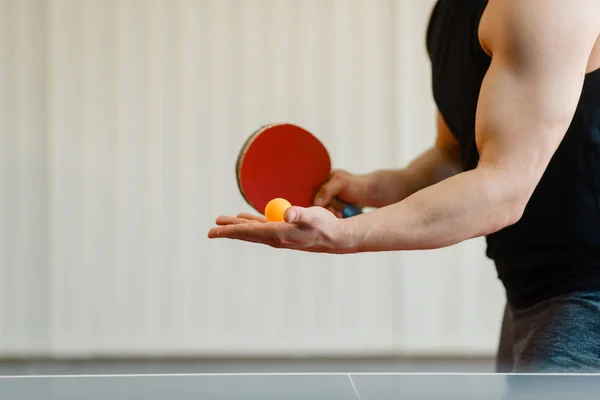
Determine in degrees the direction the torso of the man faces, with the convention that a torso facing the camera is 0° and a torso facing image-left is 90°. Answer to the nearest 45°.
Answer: approximately 90°
